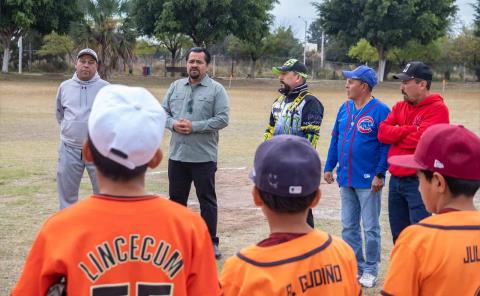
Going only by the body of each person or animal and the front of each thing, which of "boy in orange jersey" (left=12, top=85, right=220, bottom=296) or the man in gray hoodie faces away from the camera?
the boy in orange jersey

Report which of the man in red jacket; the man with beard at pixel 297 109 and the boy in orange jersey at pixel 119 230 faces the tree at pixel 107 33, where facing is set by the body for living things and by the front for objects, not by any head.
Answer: the boy in orange jersey

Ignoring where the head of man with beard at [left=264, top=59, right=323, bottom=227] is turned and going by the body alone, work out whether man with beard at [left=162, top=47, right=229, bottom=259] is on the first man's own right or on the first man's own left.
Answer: on the first man's own right

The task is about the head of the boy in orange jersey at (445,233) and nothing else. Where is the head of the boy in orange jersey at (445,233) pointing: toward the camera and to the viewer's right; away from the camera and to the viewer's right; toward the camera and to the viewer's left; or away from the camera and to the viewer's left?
away from the camera and to the viewer's left

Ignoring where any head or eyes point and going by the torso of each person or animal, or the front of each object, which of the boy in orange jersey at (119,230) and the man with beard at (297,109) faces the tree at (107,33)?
the boy in orange jersey

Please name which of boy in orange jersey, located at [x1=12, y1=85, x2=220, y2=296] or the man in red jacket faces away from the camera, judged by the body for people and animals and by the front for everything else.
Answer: the boy in orange jersey

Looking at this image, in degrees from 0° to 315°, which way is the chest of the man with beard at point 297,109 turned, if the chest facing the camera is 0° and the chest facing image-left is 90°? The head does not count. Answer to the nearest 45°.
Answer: approximately 45°

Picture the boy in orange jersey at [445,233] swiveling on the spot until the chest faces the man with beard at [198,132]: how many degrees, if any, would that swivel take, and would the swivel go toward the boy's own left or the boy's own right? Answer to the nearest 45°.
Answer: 0° — they already face them

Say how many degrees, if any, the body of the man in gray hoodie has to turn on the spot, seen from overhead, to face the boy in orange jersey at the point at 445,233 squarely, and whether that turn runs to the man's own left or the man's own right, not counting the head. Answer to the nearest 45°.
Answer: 0° — they already face them

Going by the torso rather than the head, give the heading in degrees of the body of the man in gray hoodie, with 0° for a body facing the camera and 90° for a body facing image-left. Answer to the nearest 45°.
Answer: approximately 0°

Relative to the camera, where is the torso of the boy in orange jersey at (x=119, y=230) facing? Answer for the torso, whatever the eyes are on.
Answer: away from the camera
